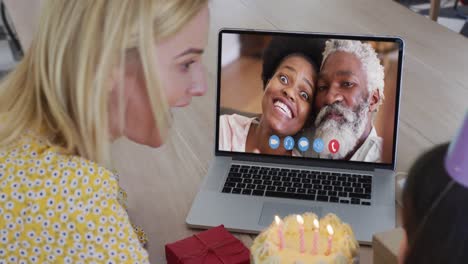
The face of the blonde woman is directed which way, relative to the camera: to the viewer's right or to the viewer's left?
to the viewer's right

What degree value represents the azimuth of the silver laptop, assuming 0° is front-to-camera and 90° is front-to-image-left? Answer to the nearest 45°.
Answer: approximately 0°
